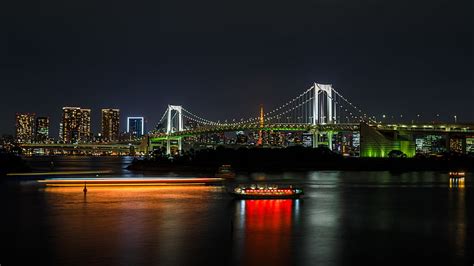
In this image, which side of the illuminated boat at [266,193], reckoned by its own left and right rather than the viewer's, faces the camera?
left
